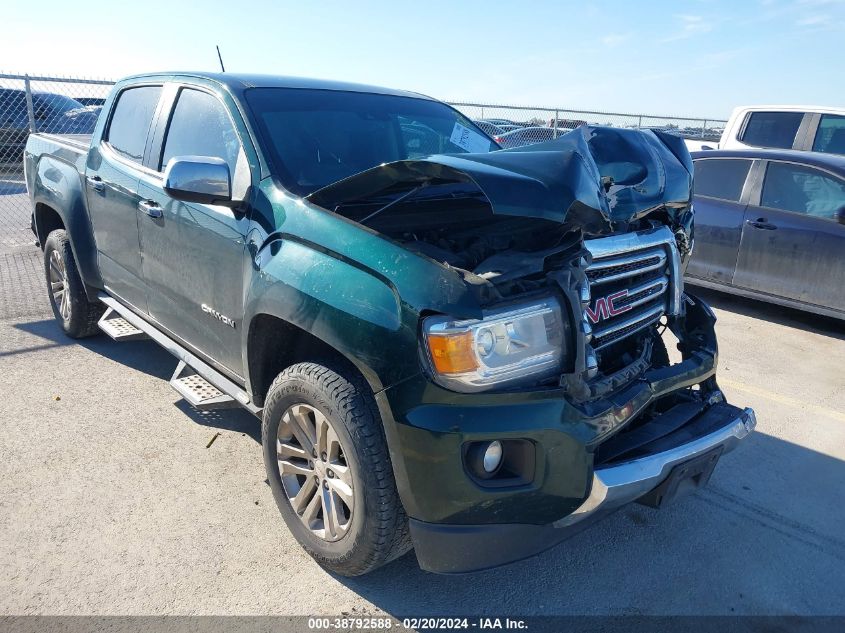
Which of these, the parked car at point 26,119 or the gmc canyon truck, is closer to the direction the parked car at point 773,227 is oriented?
the gmc canyon truck

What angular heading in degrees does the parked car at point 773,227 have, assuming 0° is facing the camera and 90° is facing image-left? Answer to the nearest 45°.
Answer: approximately 315°

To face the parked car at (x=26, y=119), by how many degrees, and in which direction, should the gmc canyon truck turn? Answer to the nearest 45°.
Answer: approximately 180°

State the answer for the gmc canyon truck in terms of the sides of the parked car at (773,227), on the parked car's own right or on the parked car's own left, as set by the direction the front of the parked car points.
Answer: on the parked car's own right

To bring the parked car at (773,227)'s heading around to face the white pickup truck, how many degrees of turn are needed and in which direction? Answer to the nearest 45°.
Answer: approximately 135° to its left

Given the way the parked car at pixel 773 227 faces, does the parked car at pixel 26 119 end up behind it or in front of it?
behind

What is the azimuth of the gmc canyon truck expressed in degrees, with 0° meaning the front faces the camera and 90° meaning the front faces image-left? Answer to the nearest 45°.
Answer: approximately 315°

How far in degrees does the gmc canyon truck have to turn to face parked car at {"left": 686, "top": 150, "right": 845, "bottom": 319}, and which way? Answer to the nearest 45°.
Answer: approximately 90° to its left
